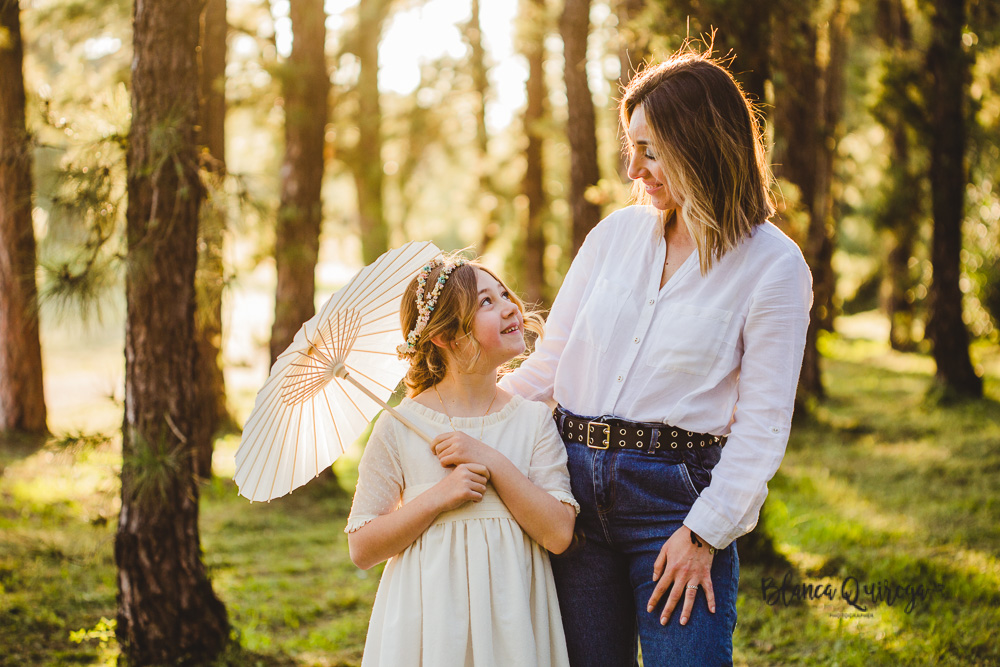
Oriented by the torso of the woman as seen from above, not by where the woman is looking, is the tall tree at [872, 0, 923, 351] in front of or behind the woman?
behind

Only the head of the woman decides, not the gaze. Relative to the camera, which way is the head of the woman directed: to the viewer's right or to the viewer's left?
to the viewer's left

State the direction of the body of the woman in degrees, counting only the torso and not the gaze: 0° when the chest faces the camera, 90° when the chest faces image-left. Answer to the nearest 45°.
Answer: approximately 45°

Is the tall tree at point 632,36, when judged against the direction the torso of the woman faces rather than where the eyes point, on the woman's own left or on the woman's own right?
on the woman's own right
